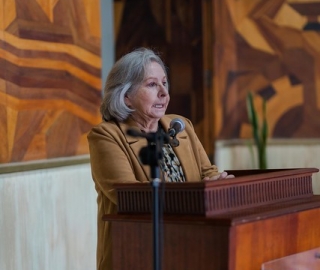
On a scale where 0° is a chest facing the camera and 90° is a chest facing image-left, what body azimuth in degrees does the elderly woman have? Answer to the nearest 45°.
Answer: approximately 315°

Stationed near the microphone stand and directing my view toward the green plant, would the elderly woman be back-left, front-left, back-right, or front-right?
front-left

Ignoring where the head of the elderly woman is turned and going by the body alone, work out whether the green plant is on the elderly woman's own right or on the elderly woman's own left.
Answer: on the elderly woman's own left

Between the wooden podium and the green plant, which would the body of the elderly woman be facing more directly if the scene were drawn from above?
the wooden podium

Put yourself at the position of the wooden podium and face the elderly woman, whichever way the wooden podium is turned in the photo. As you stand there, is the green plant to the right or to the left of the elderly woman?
right

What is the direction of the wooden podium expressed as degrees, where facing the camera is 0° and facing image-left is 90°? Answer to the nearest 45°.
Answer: approximately 315°

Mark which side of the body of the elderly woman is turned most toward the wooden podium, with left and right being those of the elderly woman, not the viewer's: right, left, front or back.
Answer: front

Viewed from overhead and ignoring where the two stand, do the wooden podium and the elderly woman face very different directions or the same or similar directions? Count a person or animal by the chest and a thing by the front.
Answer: same or similar directions

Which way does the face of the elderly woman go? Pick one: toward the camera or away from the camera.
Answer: toward the camera

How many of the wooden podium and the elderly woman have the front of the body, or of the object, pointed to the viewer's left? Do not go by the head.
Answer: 0

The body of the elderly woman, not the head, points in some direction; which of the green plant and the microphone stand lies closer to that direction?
the microphone stand

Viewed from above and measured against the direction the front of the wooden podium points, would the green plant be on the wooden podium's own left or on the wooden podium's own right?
on the wooden podium's own left

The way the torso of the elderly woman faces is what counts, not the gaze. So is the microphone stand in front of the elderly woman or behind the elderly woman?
in front
